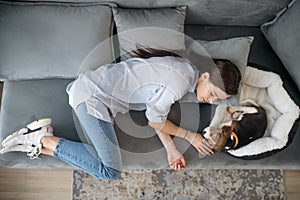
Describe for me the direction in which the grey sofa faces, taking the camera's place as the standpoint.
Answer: facing the viewer
